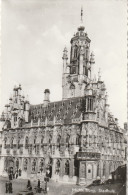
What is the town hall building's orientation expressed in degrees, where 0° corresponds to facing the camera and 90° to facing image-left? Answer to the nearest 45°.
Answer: approximately 45°
